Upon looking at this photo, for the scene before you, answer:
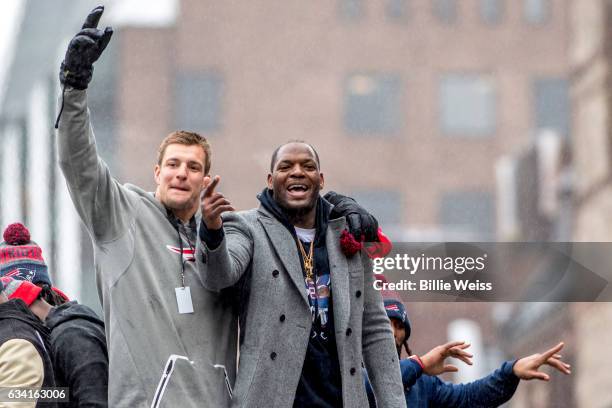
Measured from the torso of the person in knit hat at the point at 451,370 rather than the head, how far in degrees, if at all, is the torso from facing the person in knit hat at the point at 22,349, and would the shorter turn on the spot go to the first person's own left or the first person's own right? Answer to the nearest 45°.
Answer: approximately 45° to the first person's own right

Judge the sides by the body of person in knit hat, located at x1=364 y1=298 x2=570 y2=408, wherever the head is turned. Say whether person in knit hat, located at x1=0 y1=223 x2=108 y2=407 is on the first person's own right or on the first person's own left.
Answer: on the first person's own right

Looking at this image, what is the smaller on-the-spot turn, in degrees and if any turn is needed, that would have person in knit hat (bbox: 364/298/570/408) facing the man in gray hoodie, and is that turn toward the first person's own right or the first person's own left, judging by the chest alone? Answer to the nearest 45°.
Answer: approximately 45° to the first person's own right

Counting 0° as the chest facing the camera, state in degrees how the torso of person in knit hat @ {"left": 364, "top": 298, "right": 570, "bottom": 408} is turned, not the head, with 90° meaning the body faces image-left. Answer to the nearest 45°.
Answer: approximately 0°

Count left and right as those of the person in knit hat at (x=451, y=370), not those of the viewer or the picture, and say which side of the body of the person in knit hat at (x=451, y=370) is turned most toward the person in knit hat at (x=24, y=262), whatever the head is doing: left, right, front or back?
right
